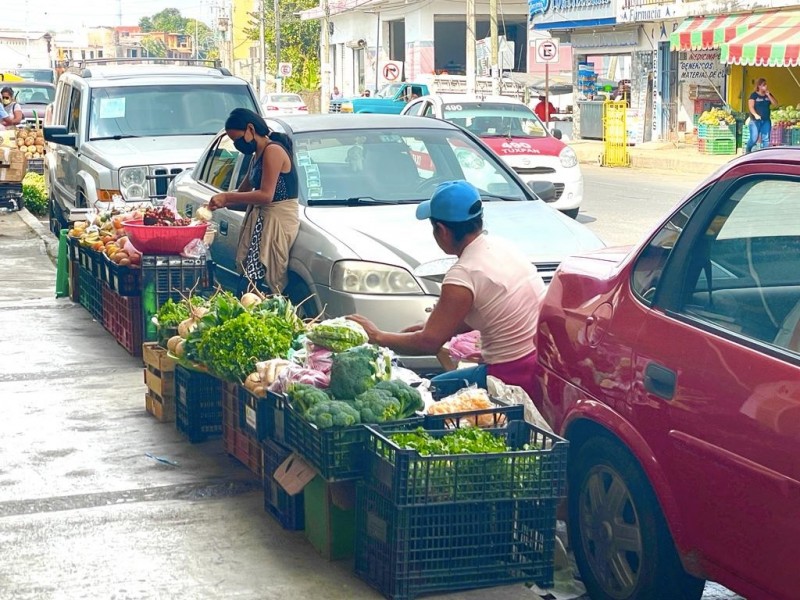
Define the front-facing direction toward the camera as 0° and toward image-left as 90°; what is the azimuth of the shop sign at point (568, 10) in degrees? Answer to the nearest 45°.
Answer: approximately 0°

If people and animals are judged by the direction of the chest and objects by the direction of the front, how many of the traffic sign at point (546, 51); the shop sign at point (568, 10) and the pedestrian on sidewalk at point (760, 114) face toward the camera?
3

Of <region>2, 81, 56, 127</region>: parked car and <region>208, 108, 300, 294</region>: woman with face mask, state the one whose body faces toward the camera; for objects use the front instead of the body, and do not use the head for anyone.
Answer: the parked car

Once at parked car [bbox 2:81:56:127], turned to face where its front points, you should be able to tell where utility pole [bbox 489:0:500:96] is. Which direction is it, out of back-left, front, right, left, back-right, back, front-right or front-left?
left

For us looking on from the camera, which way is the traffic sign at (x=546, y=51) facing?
facing the viewer

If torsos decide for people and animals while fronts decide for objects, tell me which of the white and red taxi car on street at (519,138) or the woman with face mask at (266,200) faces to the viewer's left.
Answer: the woman with face mask

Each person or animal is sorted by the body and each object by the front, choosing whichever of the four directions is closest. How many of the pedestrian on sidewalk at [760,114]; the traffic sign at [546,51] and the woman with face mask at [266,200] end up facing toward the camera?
2

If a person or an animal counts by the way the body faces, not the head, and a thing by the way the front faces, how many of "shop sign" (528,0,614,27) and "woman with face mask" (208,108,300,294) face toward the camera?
1

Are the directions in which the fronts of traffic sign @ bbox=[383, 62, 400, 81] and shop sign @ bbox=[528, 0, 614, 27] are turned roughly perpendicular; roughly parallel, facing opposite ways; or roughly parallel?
roughly parallel

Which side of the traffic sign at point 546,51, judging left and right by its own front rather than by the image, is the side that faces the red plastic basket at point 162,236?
front

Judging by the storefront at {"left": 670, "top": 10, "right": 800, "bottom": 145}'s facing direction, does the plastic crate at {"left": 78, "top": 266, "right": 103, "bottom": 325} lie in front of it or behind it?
in front

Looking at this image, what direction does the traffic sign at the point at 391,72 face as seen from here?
toward the camera

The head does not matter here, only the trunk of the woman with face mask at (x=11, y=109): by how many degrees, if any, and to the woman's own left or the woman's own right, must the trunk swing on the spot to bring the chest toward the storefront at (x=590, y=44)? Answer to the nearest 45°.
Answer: approximately 180°

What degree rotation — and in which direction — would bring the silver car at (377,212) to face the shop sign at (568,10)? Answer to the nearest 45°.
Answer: approximately 135° to its left

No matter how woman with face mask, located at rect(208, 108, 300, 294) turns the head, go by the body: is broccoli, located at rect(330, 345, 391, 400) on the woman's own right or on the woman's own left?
on the woman's own left

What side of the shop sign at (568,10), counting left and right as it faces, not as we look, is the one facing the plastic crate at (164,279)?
front
